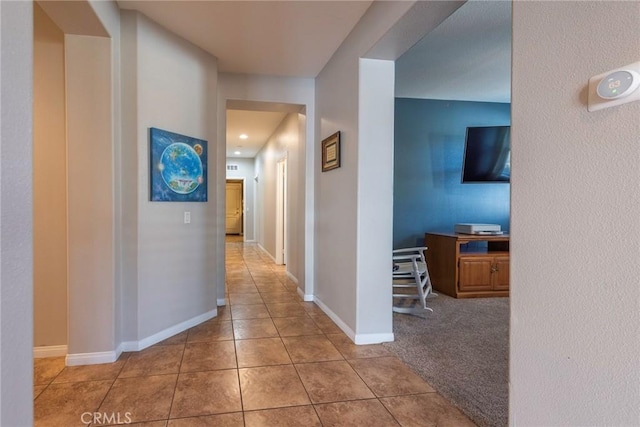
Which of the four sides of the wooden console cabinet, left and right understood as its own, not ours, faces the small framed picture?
right

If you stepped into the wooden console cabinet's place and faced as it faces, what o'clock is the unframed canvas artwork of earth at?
The unframed canvas artwork of earth is roughly at 3 o'clock from the wooden console cabinet.

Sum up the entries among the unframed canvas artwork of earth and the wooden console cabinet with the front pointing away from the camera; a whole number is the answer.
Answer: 0

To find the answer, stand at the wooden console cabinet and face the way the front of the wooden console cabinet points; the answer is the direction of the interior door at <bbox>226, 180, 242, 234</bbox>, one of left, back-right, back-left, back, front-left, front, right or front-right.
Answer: back

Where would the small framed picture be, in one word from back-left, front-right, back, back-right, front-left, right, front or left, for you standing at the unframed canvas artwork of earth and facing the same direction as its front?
front-left

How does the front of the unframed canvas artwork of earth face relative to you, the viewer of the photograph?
facing the viewer and to the right of the viewer

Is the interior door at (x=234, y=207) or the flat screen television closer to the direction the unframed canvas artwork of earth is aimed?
the flat screen television

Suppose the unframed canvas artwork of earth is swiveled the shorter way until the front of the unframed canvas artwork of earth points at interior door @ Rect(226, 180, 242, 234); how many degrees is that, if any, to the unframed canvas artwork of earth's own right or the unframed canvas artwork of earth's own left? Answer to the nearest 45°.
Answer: approximately 135° to the unframed canvas artwork of earth's own left
